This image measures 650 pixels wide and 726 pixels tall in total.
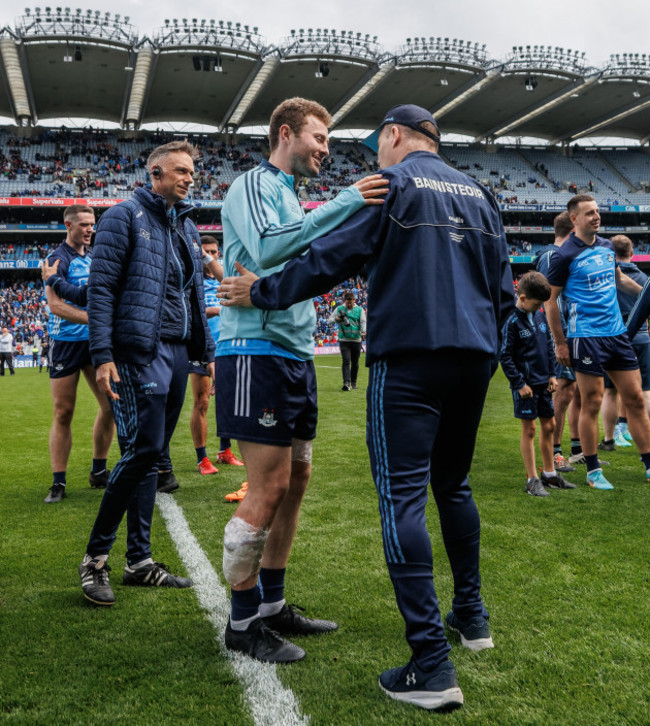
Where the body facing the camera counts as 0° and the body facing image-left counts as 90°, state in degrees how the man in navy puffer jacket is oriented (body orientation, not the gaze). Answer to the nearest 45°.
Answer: approximately 315°

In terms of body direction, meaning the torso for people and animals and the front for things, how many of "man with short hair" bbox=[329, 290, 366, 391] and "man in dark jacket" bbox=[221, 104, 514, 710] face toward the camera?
1

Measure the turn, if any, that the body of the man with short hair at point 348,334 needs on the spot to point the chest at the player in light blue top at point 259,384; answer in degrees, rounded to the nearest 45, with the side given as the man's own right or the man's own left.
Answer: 0° — they already face them

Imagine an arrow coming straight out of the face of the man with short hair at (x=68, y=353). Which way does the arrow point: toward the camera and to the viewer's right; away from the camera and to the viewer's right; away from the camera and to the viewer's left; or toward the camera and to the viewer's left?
toward the camera and to the viewer's right

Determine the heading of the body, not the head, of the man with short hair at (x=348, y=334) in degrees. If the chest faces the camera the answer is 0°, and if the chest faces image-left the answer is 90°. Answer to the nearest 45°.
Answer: approximately 0°

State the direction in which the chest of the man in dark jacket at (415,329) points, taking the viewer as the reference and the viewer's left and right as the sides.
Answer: facing away from the viewer and to the left of the viewer

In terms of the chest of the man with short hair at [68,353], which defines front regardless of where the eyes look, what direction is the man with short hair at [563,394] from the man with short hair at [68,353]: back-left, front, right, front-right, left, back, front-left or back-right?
front-left

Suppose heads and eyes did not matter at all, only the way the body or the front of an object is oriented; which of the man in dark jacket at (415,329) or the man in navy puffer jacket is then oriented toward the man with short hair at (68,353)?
the man in dark jacket

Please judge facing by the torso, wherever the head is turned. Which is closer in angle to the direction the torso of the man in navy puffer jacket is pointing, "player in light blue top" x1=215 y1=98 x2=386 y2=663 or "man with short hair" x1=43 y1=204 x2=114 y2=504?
the player in light blue top

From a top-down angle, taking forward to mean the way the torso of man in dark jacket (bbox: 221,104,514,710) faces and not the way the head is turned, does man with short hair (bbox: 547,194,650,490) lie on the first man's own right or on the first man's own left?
on the first man's own right

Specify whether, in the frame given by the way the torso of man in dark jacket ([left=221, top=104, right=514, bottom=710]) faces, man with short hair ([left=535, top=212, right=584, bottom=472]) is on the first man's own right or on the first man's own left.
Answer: on the first man's own right

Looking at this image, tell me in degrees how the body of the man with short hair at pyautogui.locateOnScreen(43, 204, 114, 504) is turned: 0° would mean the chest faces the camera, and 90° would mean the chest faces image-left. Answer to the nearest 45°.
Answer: approximately 315°
